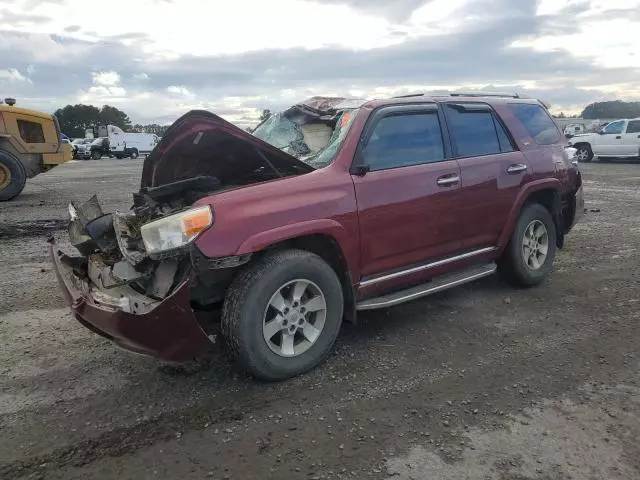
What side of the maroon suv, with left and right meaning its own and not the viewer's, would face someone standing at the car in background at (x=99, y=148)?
right

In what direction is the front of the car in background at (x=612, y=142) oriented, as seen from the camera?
facing to the left of the viewer

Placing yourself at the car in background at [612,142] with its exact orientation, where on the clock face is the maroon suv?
The maroon suv is roughly at 9 o'clock from the car in background.

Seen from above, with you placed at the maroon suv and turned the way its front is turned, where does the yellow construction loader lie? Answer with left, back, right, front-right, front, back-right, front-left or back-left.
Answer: right

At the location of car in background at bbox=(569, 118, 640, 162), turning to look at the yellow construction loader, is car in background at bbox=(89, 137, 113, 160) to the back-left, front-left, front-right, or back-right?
front-right

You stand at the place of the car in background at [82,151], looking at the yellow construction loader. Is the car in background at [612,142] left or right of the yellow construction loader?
left

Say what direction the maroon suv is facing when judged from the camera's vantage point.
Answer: facing the viewer and to the left of the viewer

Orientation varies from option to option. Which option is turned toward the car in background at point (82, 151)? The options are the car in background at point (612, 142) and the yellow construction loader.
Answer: the car in background at point (612, 142)

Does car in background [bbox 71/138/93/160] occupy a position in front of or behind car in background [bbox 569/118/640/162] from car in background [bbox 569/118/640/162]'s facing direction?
in front
